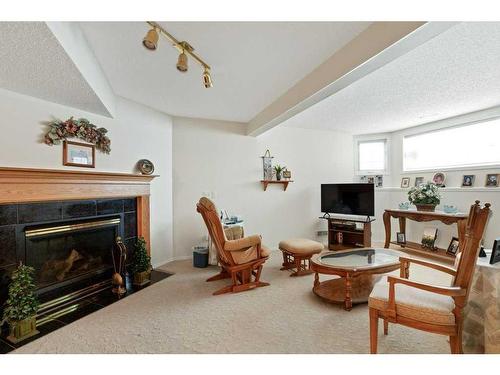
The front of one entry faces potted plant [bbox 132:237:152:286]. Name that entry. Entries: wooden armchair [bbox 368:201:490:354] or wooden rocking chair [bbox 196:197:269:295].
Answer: wooden armchair [bbox 368:201:490:354]

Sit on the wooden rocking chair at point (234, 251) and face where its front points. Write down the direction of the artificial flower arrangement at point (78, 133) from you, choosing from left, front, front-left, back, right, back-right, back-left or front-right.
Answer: back-left

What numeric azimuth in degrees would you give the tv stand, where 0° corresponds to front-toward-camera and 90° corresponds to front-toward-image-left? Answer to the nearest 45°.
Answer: approximately 0°

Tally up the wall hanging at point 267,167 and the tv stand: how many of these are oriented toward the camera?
2

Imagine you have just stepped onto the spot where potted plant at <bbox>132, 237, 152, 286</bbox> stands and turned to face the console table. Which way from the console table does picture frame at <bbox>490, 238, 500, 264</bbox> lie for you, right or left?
right

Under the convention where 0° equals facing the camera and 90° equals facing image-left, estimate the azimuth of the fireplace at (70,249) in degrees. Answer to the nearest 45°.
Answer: approximately 315°

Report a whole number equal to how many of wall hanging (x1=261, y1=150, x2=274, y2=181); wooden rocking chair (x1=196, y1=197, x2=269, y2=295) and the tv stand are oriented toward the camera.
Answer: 2

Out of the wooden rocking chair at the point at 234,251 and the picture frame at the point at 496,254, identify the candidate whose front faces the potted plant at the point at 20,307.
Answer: the picture frame

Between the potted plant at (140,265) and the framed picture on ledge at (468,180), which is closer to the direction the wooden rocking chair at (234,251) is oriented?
the framed picture on ledge

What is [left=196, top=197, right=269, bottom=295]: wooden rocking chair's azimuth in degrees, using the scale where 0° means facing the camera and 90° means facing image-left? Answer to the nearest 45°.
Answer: approximately 225°
